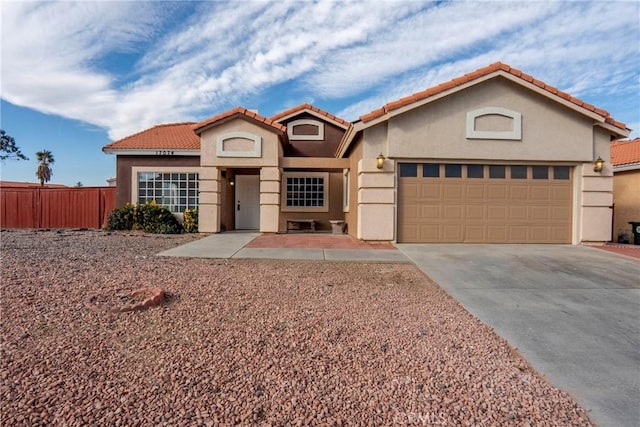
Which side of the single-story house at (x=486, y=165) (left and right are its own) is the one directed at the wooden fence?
right

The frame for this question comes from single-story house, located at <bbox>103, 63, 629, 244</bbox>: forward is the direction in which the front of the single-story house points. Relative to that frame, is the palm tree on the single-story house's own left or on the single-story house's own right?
on the single-story house's own right

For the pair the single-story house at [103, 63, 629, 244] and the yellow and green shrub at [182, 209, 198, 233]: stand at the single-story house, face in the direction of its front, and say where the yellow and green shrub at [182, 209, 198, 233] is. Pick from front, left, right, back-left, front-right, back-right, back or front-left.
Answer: right

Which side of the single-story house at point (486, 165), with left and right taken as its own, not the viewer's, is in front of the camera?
front

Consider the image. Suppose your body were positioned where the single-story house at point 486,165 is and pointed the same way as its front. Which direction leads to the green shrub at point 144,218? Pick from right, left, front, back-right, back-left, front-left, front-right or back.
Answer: right

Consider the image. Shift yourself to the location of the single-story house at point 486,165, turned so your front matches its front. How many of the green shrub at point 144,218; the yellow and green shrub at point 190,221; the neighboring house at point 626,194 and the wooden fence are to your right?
3

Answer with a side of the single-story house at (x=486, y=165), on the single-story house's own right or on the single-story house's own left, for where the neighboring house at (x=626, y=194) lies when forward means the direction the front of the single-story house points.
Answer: on the single-story house's own left
